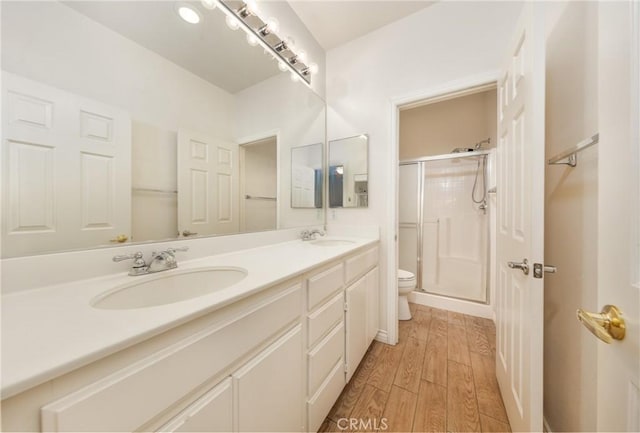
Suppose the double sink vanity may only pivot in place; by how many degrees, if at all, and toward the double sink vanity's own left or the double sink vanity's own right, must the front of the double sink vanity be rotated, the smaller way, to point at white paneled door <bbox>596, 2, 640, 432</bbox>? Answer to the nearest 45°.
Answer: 0° — it already faces it

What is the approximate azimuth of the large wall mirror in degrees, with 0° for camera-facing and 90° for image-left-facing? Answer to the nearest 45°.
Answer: approximately 315°

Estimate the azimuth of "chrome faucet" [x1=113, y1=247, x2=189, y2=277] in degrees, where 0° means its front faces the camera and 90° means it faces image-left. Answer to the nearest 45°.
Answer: approximately 315°

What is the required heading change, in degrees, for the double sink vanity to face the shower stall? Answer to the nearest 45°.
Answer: approximately 45° to its left

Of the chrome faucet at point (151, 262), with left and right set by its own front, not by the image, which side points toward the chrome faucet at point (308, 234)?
left

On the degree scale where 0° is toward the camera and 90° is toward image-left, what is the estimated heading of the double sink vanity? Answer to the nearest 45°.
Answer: approximately 315°
